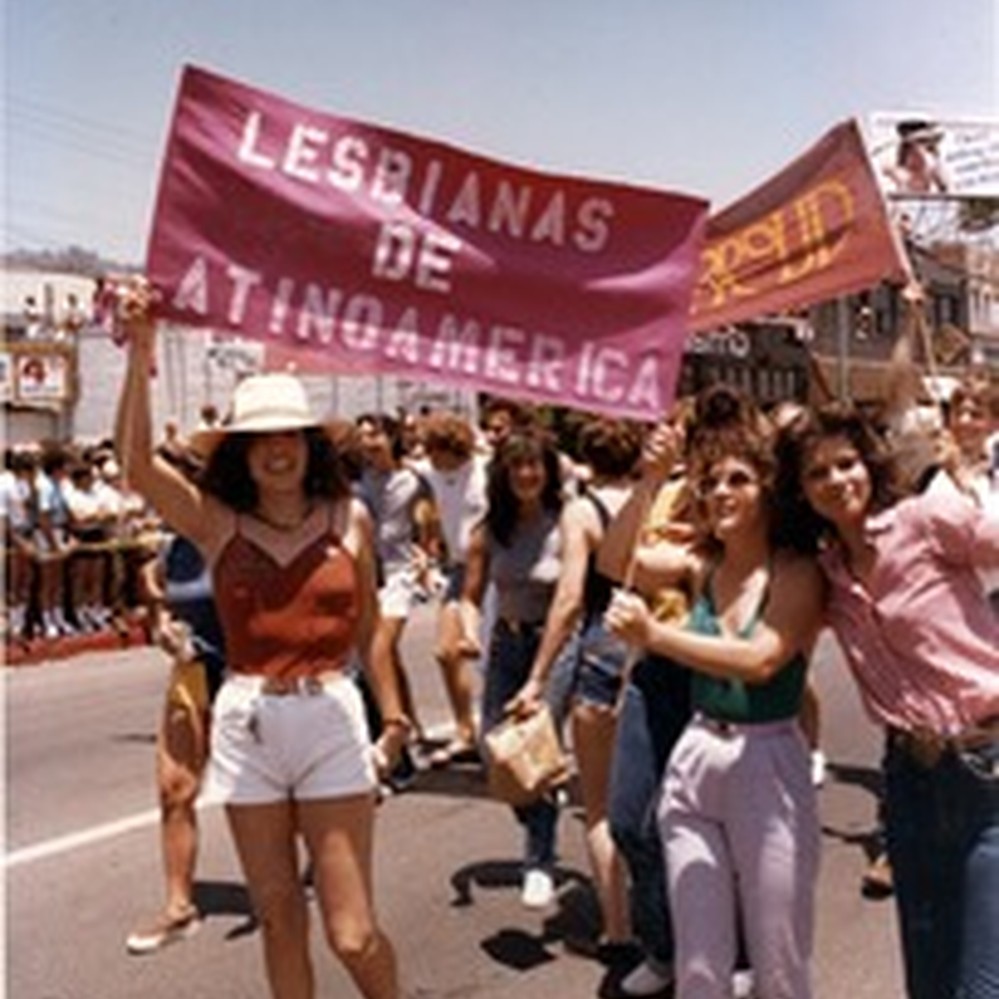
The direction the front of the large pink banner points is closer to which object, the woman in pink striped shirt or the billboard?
the woman in pink striped shirt

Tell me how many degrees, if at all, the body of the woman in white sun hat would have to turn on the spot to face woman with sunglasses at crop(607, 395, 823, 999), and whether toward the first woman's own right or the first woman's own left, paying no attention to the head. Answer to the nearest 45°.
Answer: approximately 45° to the first woman's own left

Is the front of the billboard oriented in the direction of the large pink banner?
yes

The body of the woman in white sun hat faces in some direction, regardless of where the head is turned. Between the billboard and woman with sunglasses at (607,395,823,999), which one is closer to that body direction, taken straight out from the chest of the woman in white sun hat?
the woman with sunglasses

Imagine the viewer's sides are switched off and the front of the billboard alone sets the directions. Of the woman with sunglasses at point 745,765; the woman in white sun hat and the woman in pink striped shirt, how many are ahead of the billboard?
3

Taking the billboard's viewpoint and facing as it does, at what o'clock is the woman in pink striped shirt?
The woman in pink striped shirt is roughly at 12 o'clock from the billboard.

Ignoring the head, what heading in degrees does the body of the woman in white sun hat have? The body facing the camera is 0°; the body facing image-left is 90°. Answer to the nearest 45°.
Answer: approximately 0°

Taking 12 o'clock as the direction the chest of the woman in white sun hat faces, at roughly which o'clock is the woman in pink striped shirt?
The woman in pink striped shirt is roughly at 10 o'clock from the woman in white sun hat.

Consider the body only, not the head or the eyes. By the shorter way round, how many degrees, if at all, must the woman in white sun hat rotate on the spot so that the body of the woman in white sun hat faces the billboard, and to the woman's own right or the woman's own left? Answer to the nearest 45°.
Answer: approximately 135° to the woman's own left

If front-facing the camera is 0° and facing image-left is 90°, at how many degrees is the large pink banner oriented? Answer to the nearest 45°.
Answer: approximately 0°
